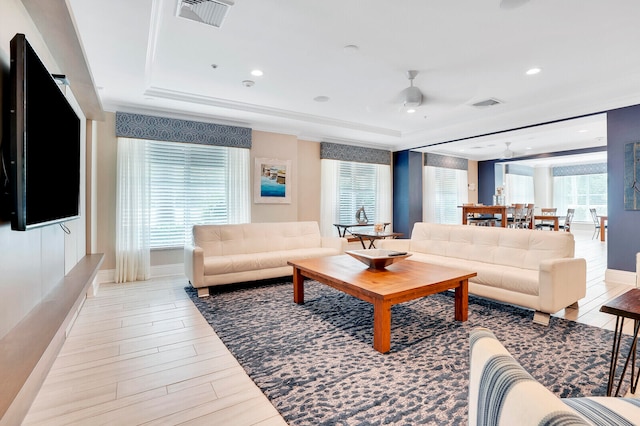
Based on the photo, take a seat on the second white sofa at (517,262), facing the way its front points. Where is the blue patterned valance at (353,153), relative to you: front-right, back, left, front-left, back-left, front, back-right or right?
right

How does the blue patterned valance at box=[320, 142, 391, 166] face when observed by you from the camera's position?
facing the viewer and to the right of the viewer

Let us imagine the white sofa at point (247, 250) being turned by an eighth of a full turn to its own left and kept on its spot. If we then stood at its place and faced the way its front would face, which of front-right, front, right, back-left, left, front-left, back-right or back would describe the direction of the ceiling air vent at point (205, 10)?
right

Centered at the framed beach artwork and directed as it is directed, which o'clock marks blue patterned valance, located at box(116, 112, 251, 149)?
The blue patterned valance is roughly at 2 o'clock from the framed beach artwork.

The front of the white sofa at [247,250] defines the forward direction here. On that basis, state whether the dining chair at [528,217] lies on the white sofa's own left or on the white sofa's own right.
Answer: on the white sofa's own left

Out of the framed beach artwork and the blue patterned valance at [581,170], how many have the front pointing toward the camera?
2

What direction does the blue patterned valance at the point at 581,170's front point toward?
toward the camera

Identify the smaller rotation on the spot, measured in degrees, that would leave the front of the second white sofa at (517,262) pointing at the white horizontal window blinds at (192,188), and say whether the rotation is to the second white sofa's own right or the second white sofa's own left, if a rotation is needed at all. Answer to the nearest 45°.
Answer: approximately 45° to the second white sofa's own right

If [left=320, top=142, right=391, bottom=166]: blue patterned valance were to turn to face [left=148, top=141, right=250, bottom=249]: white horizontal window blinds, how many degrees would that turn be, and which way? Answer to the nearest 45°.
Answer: approximately 90° to its right

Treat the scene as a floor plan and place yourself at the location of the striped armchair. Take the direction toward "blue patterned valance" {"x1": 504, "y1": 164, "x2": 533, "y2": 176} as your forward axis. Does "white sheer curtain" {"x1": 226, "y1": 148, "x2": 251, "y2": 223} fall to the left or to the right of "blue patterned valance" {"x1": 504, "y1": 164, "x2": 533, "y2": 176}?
left

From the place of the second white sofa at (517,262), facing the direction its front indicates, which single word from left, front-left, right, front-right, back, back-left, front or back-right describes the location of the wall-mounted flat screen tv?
front

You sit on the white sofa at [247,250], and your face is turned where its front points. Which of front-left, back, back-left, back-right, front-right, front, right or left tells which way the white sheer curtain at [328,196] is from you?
left

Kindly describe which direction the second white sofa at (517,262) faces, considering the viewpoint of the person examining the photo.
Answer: facing the viewer and to the left of the viewer

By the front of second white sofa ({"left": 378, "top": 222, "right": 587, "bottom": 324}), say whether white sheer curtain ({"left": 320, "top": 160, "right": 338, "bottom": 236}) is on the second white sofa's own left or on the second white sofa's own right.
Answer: on the second white sofa's own right
